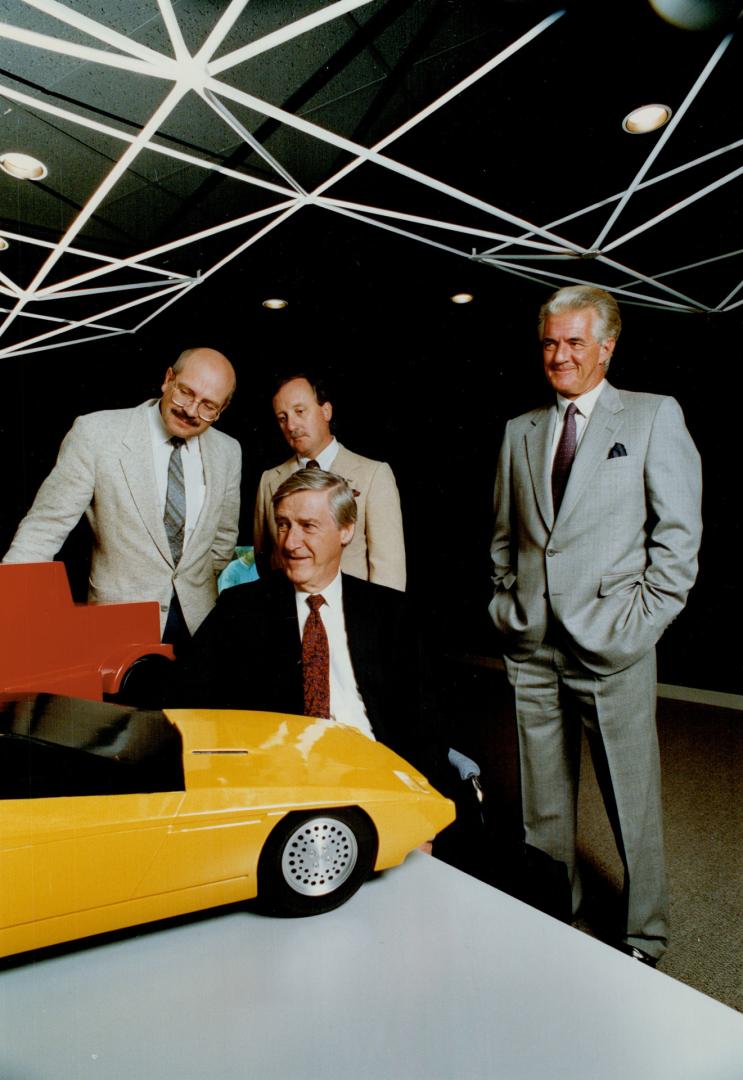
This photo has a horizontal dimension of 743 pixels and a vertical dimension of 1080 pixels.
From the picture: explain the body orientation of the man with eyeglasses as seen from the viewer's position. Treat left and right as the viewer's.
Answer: facing the viewer and to the right of the viewer

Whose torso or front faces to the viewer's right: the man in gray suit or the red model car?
the red model car

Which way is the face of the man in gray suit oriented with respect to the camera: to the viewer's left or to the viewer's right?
to the viewer's left

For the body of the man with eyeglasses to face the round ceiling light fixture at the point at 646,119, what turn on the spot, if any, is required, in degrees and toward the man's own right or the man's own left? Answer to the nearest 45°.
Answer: approximately 45° to the man's own left

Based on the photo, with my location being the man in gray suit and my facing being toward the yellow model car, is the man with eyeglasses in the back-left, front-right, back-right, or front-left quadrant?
front-right

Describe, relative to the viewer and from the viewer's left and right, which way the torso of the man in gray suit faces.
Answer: facing the viewer and to the left of the viewer

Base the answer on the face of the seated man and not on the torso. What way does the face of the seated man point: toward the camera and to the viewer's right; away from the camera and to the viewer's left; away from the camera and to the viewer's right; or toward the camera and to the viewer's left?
toward the camera and to the viewer's left

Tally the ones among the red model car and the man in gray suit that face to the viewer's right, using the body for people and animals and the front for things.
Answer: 1

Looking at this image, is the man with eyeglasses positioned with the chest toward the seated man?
yes
